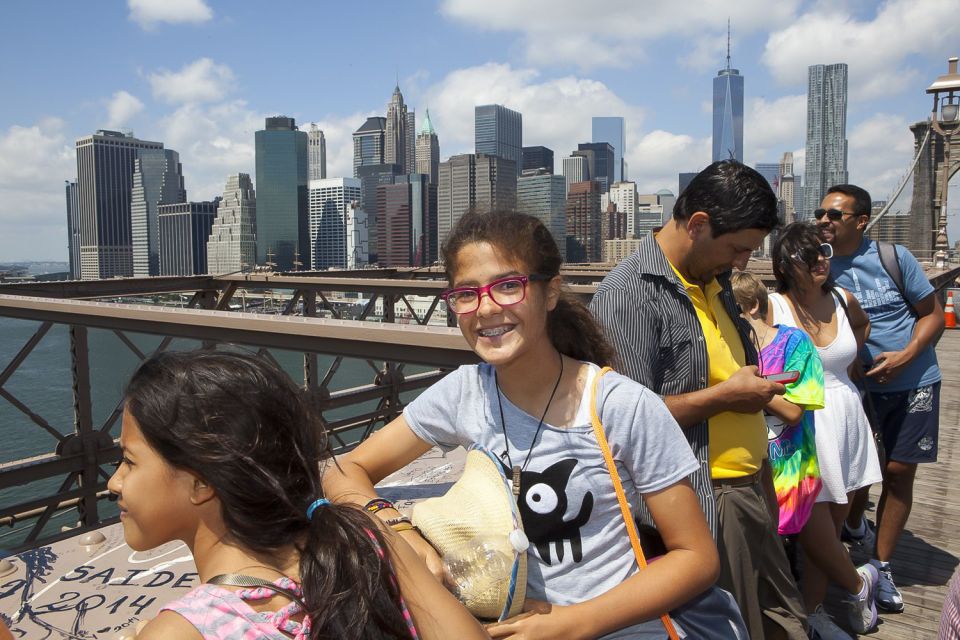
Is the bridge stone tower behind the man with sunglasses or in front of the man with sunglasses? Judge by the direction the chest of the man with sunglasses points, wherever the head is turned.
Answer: behind

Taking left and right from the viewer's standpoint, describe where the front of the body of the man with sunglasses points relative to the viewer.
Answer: facing the viewer and to the left of the viewer

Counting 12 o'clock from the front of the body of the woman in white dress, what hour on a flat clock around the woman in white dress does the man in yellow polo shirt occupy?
The man in yellow polo shirt is roughly at 2 o'clock from the woman in white dress.

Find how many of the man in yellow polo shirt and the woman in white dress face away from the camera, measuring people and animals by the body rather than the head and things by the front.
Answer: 0

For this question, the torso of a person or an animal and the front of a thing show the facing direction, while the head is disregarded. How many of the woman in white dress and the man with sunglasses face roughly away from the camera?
0

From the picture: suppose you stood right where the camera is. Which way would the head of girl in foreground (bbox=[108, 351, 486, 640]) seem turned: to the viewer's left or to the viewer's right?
to the viewer's left

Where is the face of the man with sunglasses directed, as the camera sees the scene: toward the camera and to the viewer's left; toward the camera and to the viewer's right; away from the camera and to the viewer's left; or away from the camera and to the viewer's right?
toward the camera and to the viewer's left

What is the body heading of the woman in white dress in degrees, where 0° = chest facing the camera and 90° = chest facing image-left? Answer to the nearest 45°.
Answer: approximately 315°

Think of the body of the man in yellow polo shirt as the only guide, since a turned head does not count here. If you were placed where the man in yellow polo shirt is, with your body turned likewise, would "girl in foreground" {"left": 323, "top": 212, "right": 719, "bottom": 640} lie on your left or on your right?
on your right

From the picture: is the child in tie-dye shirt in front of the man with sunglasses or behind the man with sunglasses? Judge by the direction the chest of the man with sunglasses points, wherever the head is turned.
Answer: in front

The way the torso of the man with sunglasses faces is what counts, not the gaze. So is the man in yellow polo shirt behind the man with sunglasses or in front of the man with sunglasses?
in front
